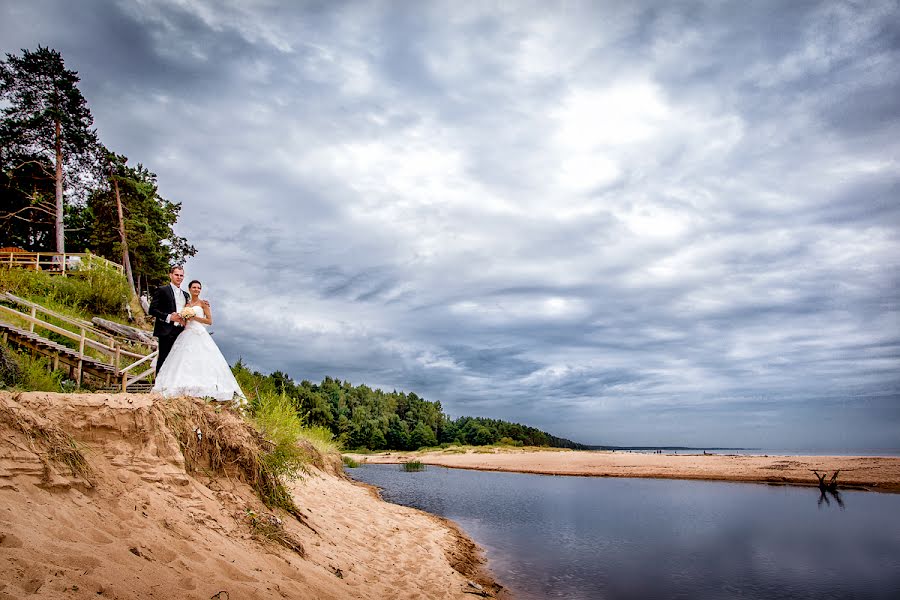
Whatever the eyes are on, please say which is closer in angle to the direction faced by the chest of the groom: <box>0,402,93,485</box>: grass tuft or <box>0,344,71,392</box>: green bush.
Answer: the grass tuft

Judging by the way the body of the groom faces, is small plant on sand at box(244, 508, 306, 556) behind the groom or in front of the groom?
in front

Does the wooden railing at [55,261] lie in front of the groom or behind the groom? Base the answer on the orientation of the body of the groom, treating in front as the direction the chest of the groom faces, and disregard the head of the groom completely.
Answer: behind

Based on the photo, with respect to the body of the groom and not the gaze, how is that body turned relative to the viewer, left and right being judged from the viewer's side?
facing the viewer and to the right of the viewer
